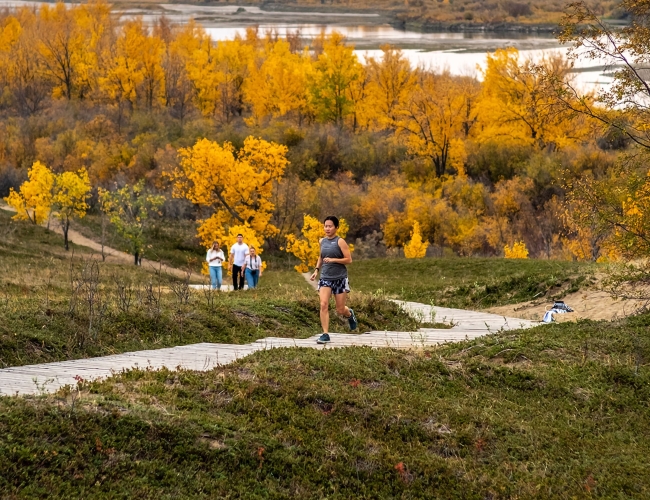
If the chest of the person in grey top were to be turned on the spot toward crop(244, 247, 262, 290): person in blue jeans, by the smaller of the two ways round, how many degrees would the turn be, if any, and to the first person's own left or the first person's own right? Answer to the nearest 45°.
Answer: approximately 135° to the first person's own right

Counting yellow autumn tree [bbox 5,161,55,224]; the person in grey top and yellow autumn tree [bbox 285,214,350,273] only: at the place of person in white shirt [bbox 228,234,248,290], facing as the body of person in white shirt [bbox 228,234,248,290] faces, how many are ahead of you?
1

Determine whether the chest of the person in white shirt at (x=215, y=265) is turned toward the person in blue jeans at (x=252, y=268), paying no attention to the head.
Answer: no

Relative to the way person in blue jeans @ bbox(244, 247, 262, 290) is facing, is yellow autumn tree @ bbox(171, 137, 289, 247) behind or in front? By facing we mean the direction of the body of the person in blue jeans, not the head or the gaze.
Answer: behind

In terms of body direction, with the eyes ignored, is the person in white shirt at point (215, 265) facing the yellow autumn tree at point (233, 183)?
no

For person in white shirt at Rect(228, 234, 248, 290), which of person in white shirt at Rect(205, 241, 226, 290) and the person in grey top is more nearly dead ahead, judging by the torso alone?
the person in grey top

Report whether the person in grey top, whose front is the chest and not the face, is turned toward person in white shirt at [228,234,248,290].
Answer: no

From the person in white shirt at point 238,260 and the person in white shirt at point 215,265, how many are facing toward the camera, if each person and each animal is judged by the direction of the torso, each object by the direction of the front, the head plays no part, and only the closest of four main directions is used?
2

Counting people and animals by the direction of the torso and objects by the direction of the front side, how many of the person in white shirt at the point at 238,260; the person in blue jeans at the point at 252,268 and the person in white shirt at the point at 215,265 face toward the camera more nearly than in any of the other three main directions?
3

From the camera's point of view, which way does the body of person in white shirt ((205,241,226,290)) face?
toward the camera

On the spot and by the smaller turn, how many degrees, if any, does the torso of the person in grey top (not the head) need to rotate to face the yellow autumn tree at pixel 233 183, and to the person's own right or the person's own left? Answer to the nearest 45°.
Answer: approximately 135° to the person's own right

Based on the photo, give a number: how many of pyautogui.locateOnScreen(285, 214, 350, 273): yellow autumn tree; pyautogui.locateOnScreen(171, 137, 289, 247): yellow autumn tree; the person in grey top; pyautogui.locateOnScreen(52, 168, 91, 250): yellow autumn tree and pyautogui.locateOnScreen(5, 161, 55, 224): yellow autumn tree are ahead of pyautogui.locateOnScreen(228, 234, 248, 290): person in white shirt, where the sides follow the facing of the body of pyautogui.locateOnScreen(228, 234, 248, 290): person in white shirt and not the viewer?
1

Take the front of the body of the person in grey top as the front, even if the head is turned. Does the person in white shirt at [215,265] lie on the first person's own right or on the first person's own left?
on the first person's own right

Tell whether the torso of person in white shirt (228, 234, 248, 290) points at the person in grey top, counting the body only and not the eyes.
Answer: yes

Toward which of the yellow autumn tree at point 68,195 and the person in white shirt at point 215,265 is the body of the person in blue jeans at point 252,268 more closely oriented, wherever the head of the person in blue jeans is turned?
the person in white shirt

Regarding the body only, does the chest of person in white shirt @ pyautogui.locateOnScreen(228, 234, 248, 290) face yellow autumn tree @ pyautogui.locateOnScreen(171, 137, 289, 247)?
no

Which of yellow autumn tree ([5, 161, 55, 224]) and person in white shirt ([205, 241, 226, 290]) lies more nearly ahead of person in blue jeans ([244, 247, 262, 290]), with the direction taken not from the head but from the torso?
the person in white shirt

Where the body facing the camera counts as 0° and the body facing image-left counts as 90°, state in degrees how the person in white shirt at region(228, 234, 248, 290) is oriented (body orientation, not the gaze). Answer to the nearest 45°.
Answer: approximately 0°
